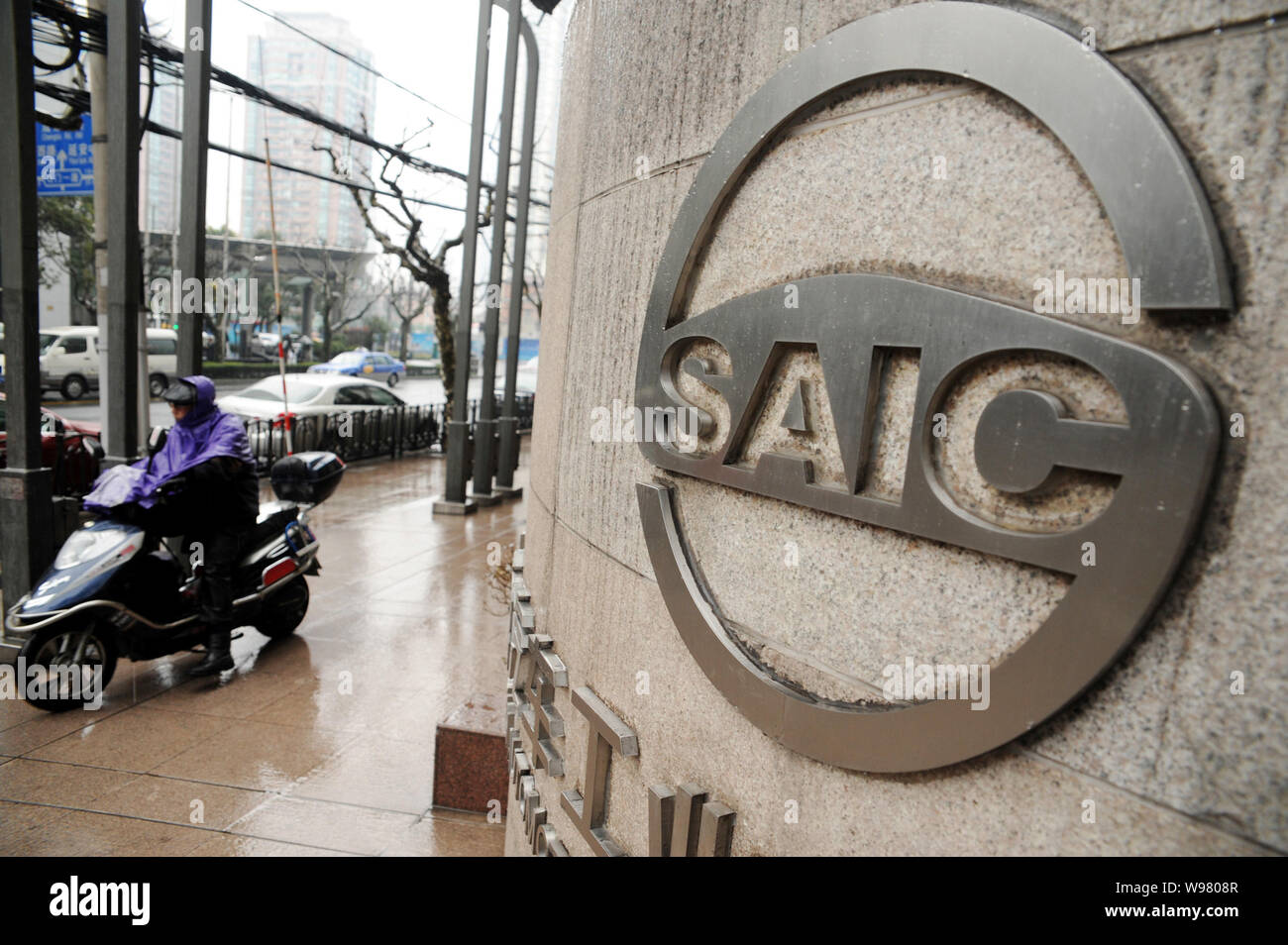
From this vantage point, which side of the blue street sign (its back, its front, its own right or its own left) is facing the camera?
front

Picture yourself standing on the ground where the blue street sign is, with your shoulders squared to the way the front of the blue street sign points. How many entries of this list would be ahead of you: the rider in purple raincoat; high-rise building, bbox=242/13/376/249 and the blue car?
1

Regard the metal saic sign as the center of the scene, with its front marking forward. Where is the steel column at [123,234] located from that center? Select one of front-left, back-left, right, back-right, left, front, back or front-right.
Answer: right

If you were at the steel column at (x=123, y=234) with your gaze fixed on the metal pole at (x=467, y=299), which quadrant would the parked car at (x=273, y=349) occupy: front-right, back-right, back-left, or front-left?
front-left

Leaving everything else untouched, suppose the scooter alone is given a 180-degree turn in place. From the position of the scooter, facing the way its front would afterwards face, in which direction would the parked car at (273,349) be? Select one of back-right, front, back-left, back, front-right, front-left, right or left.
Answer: front-left

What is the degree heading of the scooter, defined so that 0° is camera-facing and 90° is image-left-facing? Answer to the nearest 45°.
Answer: approximately 45°

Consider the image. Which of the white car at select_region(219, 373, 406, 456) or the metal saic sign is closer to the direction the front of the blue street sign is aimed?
the metal saic sign

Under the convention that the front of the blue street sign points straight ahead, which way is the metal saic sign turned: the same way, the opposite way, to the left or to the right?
to the right

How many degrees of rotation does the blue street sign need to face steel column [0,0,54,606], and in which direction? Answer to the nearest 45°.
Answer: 0° — it already faces it

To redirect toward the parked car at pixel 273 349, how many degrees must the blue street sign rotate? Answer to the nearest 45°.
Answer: approximately 180°

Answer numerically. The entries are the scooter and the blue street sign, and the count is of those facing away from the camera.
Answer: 0

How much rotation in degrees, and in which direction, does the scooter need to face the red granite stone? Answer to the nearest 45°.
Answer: approximately 90° to its left

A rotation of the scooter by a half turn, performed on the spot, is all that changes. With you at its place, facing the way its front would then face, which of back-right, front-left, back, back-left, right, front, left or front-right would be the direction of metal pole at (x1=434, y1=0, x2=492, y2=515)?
front

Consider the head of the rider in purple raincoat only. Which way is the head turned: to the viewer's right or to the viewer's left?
to the viewer's left

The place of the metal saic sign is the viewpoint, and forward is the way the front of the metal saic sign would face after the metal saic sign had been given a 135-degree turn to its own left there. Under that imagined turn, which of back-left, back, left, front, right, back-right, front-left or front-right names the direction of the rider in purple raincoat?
back-left

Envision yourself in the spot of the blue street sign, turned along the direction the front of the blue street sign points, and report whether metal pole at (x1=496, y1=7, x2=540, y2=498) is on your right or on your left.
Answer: on your left
